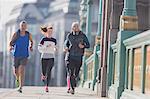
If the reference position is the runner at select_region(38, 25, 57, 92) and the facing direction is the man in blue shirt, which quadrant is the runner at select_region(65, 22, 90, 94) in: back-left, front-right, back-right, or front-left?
back-left

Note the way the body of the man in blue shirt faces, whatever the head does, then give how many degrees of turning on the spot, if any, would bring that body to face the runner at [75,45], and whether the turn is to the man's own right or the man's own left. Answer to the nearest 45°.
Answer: approximately 90° to the man's own left

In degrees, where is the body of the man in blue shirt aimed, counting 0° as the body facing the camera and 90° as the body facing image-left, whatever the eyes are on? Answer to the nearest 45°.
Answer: approximately 0°

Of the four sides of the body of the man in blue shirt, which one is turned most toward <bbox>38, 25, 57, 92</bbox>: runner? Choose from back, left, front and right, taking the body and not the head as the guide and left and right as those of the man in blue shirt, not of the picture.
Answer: left
